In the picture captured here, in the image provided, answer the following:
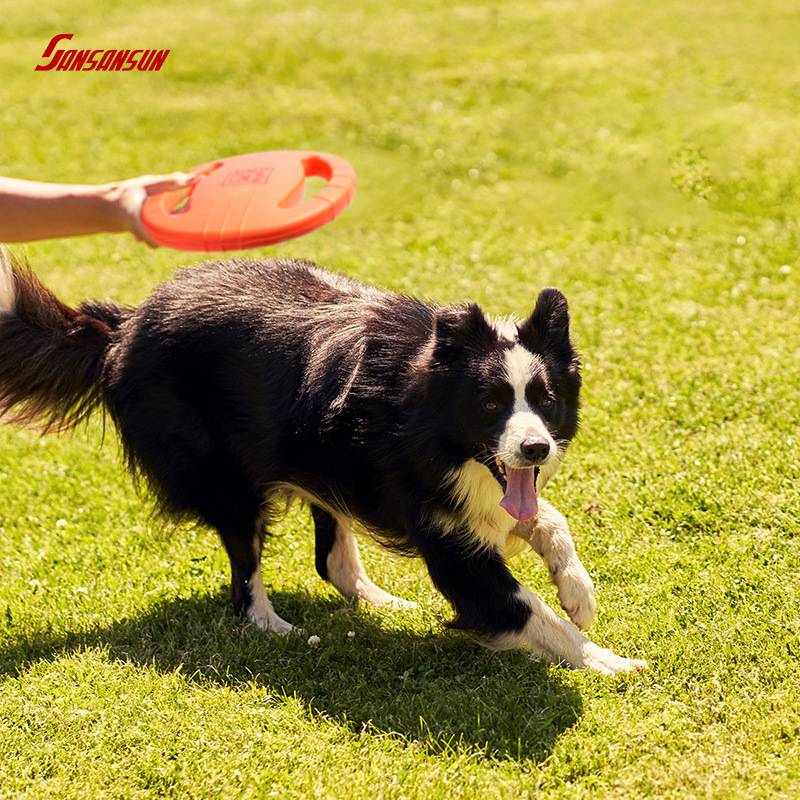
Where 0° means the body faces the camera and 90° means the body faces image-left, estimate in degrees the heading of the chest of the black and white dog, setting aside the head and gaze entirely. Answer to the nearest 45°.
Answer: approximately 315°
